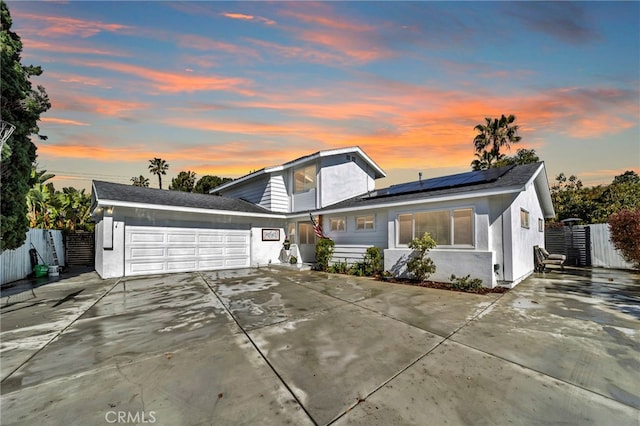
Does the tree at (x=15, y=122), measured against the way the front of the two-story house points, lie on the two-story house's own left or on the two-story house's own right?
on the two-story house's own right

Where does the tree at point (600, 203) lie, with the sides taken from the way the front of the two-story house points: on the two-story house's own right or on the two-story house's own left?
on the two-story house's own left

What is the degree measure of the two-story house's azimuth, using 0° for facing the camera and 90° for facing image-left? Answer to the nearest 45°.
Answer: approximately 0°

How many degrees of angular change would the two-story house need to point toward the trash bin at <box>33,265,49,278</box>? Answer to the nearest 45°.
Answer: approximately 90° to its right

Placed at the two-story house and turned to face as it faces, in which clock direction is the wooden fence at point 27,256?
The wooden fence is roughly at 3 o'clock from the two-story house.

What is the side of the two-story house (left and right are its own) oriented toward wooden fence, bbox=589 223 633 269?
left
